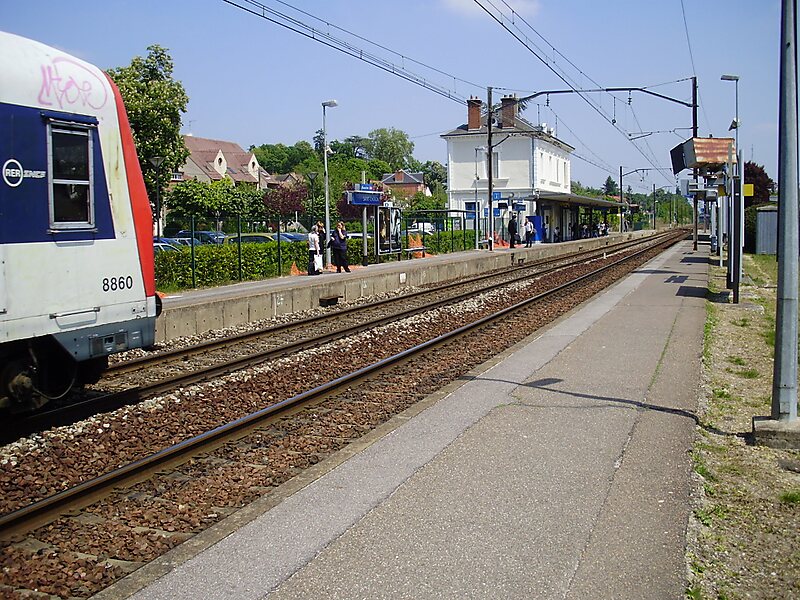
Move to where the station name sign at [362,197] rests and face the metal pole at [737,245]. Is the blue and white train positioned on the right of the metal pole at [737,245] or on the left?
right

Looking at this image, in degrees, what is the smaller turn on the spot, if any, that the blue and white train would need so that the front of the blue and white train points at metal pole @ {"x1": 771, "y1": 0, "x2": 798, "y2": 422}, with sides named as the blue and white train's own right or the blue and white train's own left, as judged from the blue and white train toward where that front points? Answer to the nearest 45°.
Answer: approximately 90° to the blue and white train's own right

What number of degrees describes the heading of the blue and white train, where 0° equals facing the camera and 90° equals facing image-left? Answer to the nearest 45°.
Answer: approximately 225°

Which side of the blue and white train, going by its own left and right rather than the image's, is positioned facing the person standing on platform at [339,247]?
front

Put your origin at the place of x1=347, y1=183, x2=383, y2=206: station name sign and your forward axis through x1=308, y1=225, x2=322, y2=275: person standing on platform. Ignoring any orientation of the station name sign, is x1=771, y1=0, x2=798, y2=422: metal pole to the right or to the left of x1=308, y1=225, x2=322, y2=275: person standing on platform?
left

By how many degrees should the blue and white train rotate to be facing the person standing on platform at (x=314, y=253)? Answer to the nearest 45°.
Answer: approximately 45° to its left

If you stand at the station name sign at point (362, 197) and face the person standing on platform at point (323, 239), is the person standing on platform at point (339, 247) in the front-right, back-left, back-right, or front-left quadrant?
front-left

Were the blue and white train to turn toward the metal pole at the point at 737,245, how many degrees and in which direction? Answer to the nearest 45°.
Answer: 0° — it already faces it
